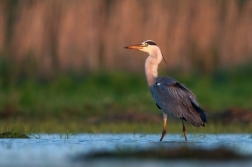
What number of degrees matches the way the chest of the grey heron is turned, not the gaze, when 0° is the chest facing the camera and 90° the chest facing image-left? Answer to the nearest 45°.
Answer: approximately 90°
